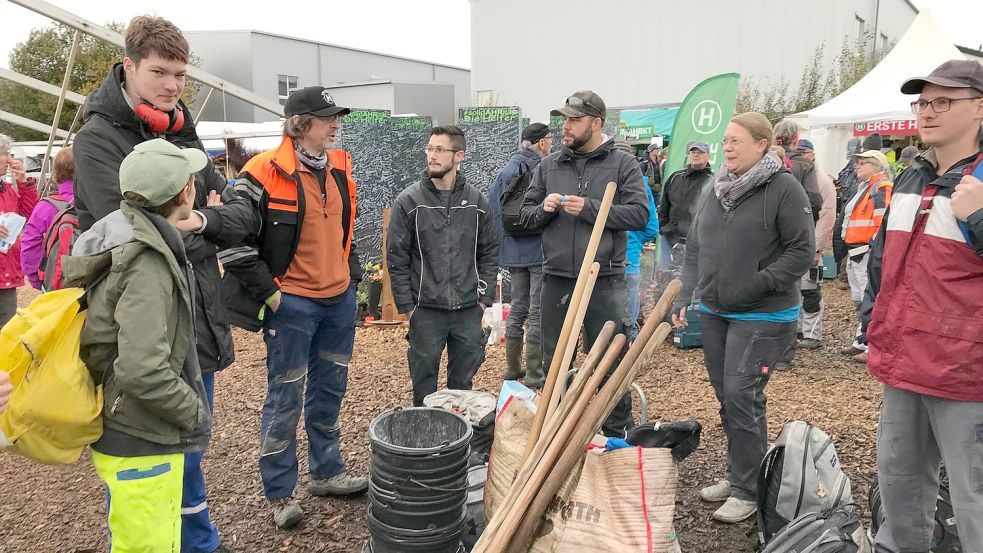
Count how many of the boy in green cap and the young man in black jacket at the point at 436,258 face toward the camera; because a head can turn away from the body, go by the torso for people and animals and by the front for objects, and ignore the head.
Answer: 1

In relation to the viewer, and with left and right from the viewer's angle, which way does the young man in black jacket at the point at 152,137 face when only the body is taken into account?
facing the viewer and to the right of the viewer

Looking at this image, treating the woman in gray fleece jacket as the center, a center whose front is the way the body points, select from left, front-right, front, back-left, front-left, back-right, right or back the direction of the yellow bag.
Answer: front

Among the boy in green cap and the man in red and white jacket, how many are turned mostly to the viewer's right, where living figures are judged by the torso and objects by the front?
1

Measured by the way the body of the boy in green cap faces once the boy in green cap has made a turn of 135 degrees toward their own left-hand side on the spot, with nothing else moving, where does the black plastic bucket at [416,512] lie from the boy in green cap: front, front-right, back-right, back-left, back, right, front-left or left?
back-right

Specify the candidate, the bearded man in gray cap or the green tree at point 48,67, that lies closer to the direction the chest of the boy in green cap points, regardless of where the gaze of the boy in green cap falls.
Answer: the bearded man in gray cap

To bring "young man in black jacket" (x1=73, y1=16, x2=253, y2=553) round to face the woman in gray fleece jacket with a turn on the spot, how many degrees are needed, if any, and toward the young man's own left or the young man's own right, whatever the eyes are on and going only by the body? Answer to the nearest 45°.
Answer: approximately 45° to the young man's own left

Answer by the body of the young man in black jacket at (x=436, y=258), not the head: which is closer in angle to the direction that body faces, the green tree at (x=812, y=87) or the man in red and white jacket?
the man in red and white jacket

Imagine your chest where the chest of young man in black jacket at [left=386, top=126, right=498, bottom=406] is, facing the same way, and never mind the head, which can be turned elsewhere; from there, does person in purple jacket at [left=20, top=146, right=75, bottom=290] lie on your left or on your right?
on your right

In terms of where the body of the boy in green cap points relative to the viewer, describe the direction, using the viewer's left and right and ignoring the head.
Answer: facing to the right of the viewer

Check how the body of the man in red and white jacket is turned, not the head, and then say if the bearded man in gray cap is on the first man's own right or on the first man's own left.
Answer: on the first man's own right

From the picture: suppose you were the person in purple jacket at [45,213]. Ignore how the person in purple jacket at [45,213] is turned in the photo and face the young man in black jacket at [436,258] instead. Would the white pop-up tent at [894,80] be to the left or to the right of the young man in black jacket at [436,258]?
left

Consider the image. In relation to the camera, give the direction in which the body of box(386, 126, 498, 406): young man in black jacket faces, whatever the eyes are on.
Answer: toward the camera

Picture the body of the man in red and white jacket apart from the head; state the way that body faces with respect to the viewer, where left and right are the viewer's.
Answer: facing the viewer and to the left of the viewer

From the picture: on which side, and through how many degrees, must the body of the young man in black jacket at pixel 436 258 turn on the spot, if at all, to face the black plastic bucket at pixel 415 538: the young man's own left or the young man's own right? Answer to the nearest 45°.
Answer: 0° — they already face it

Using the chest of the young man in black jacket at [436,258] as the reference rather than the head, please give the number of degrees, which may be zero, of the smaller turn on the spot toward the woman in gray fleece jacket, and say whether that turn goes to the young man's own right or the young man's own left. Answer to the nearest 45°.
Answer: approximately 45° to the young man's own left

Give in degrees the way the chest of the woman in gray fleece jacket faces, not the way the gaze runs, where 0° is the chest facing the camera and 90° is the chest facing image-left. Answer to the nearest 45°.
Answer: approximately 45°

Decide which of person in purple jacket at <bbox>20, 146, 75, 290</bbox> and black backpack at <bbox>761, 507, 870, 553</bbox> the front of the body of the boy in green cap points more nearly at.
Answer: the black backpack
